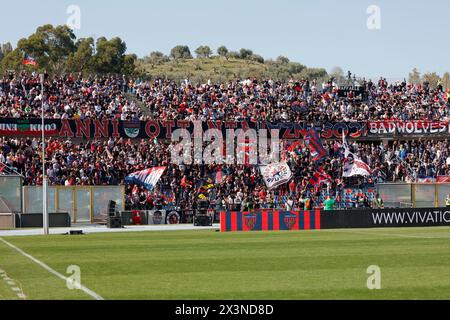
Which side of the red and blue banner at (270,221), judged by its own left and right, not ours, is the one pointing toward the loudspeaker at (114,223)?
right

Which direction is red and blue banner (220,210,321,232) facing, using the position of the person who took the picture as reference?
facing the viewer
